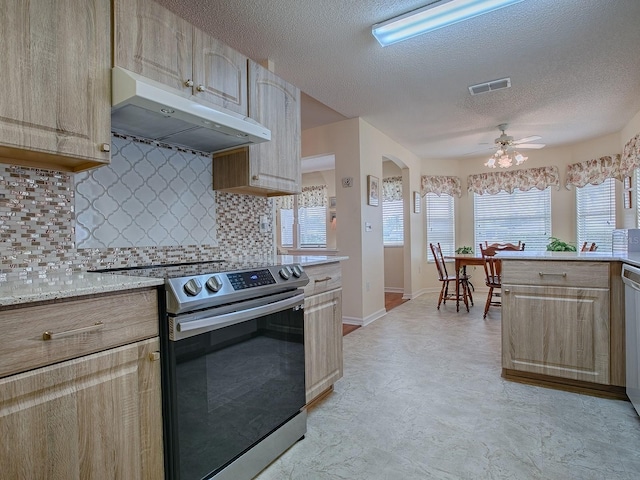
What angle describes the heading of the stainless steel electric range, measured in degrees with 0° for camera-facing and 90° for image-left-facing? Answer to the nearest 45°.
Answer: approximately 315°

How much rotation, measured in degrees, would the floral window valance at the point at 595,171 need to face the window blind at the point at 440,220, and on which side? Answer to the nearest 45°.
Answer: approximately 45° to its right

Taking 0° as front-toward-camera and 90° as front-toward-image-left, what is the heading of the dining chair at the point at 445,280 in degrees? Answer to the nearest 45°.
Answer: approximately 270°

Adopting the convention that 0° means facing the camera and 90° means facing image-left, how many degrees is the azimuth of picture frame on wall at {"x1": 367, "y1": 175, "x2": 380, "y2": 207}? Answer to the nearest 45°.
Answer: approximately 315°

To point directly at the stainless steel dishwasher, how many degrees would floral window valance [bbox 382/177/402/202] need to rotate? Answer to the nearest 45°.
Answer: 0° — it already faces it

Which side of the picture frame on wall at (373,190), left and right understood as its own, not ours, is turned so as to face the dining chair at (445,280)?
left

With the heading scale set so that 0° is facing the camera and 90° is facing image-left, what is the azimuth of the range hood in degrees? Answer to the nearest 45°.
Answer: approximately 315°
